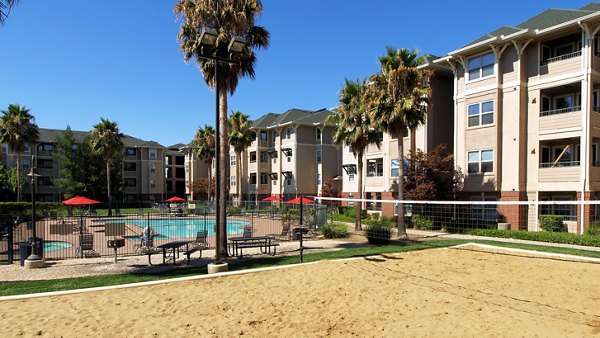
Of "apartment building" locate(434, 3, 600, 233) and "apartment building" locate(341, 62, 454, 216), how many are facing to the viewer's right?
0

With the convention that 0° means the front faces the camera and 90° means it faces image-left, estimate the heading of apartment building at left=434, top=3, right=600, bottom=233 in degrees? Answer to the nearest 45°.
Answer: approximately 45°

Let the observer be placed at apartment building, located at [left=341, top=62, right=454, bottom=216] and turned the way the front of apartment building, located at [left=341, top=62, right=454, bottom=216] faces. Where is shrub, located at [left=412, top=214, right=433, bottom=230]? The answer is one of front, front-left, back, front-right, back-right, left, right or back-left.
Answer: front-left

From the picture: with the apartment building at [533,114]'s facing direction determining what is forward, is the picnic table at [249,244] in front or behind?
in front

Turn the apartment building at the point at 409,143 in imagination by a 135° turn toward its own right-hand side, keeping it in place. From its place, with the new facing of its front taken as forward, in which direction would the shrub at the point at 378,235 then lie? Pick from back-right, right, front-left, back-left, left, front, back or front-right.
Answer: back

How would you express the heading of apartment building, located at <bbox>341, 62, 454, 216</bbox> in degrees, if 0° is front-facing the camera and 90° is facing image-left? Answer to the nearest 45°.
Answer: approximately 45°
